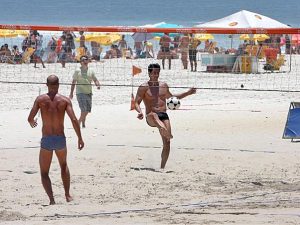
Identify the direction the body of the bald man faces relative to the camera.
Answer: away from the camera

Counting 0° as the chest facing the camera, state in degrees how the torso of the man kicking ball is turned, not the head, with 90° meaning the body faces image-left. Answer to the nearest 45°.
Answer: approximately 0°

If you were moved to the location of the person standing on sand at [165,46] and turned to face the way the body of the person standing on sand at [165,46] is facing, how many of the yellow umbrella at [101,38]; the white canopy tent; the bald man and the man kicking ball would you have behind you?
2

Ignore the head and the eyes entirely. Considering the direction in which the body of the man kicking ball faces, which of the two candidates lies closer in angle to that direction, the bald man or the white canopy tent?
the bald man

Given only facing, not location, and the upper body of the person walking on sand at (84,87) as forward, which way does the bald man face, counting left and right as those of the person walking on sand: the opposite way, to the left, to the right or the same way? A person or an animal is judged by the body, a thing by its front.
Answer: the opposite way

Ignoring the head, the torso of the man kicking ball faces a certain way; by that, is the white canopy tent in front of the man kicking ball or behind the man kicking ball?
behind

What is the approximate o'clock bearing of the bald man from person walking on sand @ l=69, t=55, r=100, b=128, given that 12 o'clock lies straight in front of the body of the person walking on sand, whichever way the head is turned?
The bald man is roughly at 12 o'clock from the person walking on sand.
